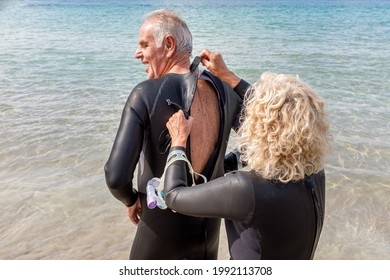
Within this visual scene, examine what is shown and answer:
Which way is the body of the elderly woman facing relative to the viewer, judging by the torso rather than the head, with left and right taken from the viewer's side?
facing away from the viewer and to the left of the viewer

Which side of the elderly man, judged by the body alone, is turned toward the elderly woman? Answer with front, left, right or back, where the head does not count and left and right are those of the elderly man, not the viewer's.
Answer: back

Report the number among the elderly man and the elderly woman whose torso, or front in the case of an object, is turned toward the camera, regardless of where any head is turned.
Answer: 0

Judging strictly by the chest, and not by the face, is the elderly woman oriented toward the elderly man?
yes

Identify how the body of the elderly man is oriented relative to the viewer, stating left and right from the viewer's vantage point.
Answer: facing away from the viewer and to the left of the viewer

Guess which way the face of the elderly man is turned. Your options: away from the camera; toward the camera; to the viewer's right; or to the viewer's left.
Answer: to the viewer's left
